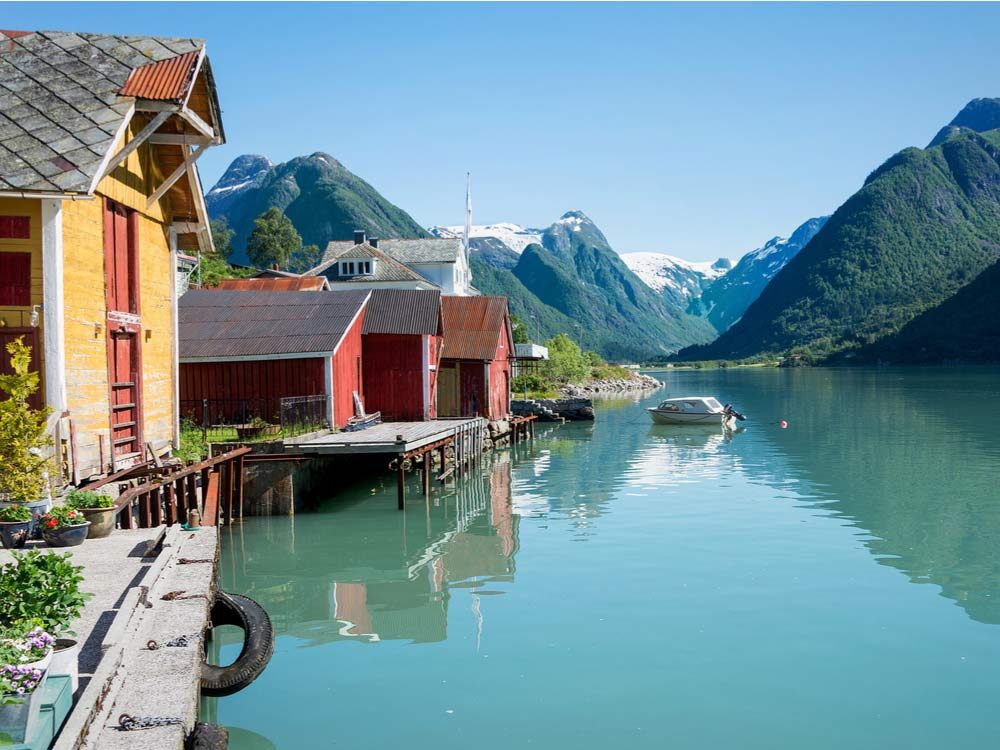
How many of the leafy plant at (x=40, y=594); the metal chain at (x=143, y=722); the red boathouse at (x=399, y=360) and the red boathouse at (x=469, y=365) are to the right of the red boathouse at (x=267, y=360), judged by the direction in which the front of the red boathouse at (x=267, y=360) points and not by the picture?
2

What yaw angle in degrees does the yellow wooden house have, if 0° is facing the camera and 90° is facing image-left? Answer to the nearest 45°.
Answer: approximately 315°

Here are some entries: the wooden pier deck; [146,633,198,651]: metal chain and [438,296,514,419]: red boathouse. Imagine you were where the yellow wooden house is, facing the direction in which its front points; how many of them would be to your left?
2

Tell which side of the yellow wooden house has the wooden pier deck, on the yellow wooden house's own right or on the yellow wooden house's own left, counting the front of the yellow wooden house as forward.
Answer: on the yellow wooden house's own left

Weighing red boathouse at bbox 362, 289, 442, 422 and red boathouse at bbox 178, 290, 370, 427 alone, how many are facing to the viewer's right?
2

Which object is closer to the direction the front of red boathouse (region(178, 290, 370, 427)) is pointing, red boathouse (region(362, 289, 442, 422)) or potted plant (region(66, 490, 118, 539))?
the red boathouse

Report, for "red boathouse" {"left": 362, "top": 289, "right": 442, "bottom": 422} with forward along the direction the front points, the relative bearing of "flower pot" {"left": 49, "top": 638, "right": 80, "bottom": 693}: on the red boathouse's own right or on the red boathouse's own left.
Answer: on the red boathouse's own right

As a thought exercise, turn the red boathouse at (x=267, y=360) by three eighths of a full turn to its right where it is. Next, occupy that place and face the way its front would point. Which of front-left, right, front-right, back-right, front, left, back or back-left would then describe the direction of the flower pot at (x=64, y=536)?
front-left

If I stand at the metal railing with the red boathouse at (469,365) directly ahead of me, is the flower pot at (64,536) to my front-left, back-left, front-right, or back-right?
back-right

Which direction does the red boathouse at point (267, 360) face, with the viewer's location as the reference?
facing to the right of the viewer

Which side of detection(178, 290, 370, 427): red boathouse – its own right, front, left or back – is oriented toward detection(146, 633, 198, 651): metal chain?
right

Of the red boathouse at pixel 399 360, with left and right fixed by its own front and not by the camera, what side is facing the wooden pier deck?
right

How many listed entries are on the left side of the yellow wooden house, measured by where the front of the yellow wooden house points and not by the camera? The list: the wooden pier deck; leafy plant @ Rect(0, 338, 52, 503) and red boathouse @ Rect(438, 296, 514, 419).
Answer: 2
